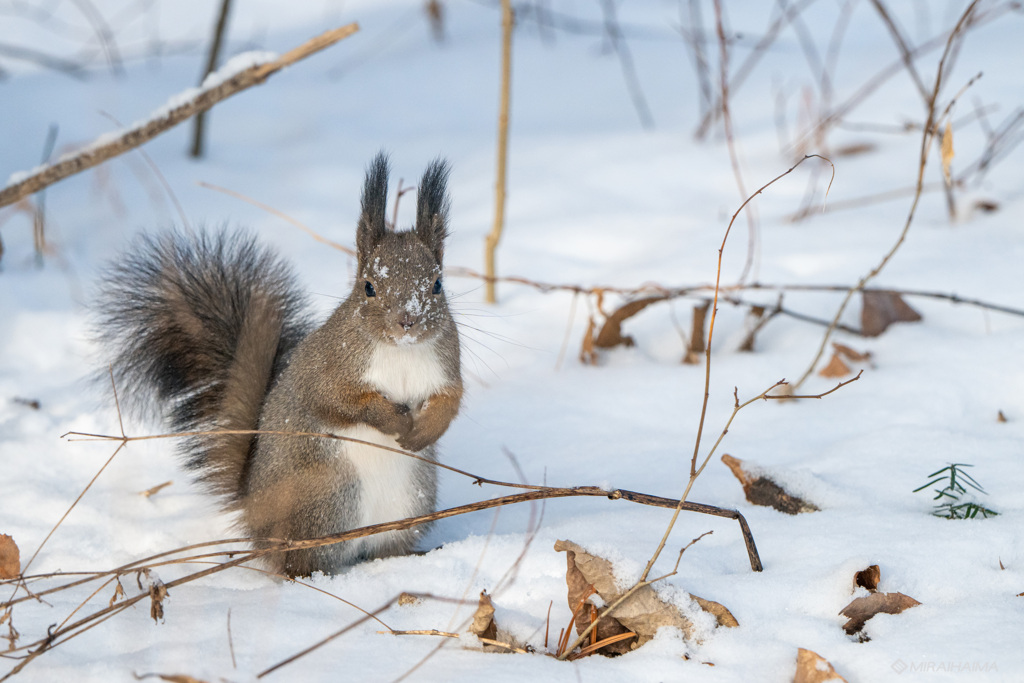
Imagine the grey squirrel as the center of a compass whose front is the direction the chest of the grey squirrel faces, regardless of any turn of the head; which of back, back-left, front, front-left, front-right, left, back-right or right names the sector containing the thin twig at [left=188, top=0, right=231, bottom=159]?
back-left

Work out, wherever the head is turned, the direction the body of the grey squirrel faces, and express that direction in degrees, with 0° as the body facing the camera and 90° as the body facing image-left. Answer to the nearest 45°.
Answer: approximately 315°

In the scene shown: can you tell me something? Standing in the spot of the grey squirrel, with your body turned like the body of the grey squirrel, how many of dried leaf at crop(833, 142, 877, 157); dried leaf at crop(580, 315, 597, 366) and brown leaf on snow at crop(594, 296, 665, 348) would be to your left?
3

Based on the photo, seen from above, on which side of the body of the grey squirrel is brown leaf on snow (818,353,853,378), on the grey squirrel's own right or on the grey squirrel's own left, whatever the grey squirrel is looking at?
on the grey squirrel's own left

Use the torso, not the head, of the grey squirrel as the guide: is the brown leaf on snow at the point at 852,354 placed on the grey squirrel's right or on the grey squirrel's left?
on the grey squirrel's left

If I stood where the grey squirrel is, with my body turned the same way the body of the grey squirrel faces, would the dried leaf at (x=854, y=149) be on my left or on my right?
on my left
